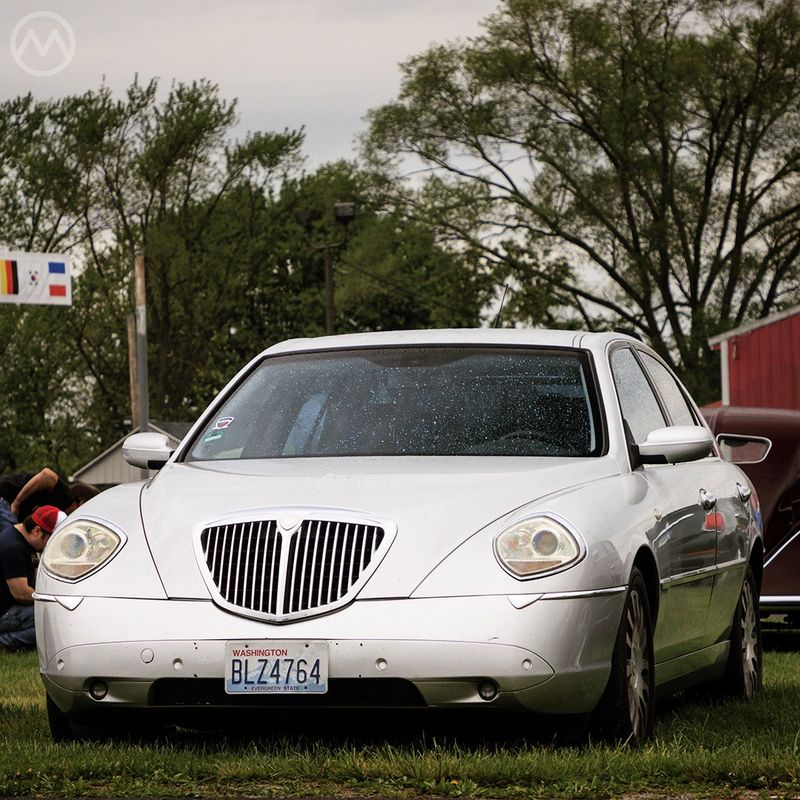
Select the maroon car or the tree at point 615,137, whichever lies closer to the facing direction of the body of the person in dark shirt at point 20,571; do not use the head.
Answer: the maroon car

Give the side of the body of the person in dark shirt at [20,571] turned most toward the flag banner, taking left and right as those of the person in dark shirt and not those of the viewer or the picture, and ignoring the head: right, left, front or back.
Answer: left

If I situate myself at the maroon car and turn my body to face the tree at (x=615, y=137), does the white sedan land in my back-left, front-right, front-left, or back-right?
back-left

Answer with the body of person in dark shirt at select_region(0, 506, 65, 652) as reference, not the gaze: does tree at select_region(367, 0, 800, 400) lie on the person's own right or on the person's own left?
on the person's own left

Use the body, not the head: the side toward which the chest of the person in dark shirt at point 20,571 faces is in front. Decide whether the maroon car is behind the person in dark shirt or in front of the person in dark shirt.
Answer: in front

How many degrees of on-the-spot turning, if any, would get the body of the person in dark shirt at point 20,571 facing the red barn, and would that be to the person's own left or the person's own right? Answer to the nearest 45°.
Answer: approximately 45° to the person's own left
